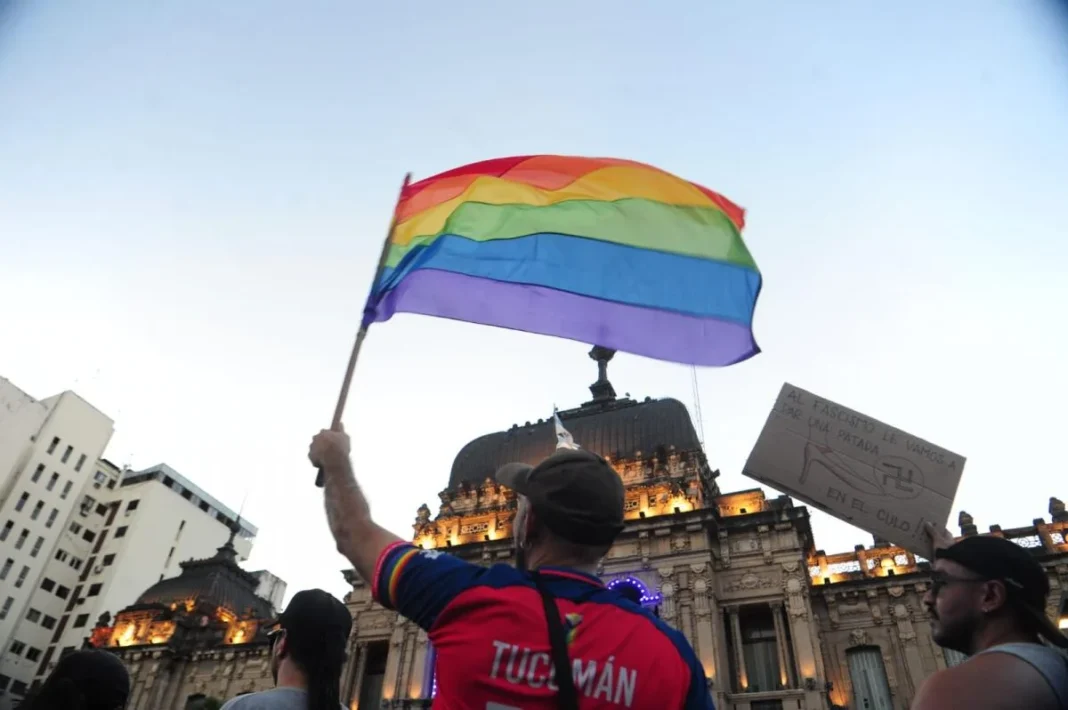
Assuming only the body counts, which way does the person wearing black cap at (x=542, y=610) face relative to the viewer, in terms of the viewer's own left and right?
facing away from the viewer and to the left of the viewer

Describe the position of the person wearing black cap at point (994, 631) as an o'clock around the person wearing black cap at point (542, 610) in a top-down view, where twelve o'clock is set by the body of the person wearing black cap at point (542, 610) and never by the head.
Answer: the person wearing black cap at point (994, 631) is roughly at 4 o'clock from the person wearing black cap at point (542, 610).

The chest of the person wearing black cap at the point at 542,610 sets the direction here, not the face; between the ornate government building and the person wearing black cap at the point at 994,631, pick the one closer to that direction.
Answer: the ornate government building

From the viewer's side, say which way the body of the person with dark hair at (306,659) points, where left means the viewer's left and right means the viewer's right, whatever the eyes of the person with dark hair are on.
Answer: facing away from the viewer and to the left of the viewer

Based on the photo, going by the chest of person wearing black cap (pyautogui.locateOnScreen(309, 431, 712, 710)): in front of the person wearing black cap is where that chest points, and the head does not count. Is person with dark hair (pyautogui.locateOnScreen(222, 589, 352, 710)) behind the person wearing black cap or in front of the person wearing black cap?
in front

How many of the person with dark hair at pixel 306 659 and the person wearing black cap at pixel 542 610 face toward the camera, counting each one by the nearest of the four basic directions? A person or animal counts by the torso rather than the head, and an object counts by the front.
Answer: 0

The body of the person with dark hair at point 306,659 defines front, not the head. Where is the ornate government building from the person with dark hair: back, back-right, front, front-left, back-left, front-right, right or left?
right

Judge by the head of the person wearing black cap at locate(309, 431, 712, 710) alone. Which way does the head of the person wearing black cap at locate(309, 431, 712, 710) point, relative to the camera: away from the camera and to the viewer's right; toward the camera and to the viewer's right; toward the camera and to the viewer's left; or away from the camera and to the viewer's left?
away from the camera and to the viewer's left

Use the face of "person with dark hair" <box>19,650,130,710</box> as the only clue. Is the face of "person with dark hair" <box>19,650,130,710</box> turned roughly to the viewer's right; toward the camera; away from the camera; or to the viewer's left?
away from the camera
